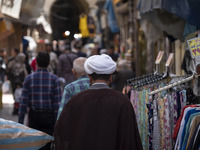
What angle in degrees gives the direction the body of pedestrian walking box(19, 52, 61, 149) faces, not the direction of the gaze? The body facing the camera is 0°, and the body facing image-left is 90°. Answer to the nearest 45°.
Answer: approximately 180°

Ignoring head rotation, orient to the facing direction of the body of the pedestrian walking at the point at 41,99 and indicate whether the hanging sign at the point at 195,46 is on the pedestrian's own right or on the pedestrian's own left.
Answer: on the pedestrian's own right

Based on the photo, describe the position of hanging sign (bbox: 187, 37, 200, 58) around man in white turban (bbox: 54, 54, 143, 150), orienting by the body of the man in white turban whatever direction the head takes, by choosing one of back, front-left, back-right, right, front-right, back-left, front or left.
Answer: front-right

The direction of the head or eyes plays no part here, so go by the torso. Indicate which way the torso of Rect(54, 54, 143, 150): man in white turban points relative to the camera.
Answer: away from the camera

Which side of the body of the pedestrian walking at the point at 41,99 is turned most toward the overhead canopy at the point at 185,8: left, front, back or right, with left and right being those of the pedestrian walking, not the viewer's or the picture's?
right

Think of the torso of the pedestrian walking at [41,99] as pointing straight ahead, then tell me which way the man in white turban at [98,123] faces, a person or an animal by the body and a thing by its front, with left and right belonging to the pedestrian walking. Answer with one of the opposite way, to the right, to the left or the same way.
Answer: the same way

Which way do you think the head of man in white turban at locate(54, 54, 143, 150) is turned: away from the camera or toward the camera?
away from the camera

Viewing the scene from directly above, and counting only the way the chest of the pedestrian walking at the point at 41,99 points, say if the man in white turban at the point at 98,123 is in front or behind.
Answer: behind
